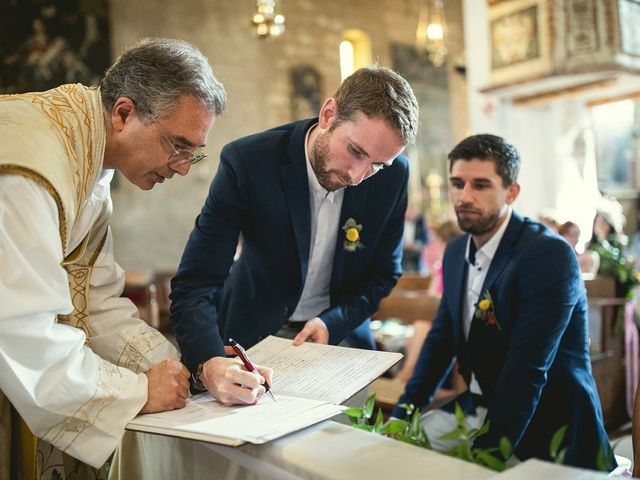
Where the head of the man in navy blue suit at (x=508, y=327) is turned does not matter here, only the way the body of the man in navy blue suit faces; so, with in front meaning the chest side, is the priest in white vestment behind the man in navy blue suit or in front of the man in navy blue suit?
in front

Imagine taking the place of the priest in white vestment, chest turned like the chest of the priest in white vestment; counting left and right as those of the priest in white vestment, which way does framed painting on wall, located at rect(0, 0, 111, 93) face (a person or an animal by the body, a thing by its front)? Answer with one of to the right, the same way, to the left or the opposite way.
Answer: to the right

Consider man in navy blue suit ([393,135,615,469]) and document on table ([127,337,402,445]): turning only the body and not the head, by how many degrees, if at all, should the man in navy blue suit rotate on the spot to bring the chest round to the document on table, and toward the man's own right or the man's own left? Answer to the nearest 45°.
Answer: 0° — they already face it

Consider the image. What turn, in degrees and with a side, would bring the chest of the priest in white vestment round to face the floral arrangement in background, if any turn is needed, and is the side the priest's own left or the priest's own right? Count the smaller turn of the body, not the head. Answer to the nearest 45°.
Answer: approximately 45° to the priest's own left

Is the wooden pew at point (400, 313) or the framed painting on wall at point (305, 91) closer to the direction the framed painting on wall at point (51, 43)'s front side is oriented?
the wooden pew

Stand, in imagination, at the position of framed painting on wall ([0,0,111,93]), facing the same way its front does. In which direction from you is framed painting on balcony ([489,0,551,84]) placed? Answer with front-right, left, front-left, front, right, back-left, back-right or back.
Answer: front-left

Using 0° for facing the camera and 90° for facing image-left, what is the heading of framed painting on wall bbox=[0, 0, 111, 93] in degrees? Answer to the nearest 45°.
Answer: approximately 0°

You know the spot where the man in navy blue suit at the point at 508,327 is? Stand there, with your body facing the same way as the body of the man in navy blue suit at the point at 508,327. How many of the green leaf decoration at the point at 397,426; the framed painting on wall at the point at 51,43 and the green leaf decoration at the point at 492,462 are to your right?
1

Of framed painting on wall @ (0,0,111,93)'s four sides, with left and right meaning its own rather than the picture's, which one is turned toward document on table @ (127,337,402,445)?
front

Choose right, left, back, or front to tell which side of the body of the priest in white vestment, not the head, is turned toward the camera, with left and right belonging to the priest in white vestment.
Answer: right

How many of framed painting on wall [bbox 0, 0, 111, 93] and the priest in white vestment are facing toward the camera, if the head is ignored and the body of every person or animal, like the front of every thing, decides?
1

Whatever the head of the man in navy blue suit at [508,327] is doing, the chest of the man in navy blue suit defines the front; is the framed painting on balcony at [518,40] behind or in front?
behind

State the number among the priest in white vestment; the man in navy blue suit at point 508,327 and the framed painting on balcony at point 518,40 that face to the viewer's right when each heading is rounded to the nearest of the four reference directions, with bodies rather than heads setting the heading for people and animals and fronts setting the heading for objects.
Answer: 1
